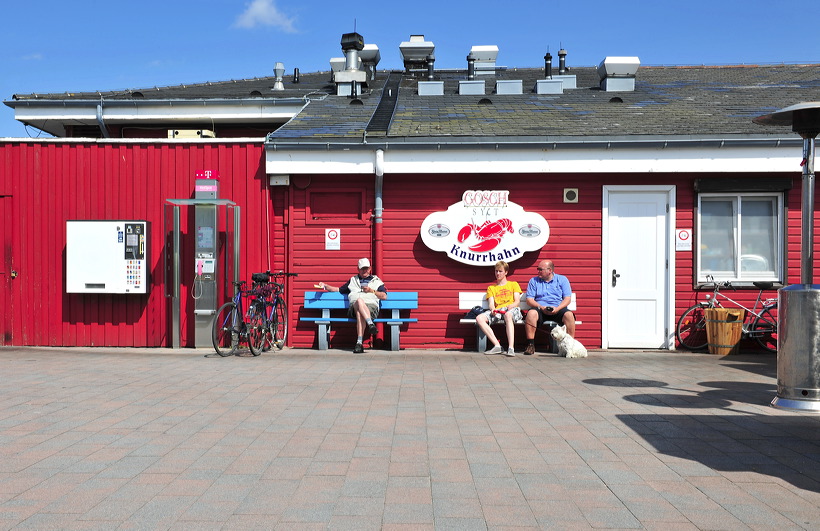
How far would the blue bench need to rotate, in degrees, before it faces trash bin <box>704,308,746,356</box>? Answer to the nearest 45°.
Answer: approximately 90° to its left

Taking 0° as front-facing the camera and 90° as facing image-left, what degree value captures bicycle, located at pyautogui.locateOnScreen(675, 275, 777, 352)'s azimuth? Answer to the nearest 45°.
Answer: approximately 90°

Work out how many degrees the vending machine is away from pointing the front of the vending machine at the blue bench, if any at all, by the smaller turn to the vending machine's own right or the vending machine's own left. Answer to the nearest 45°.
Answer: approximately 45° to the vending machine's own left

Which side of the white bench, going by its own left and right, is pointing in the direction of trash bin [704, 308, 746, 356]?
left

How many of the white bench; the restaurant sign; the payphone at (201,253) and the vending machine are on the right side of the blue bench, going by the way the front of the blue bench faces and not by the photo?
2
